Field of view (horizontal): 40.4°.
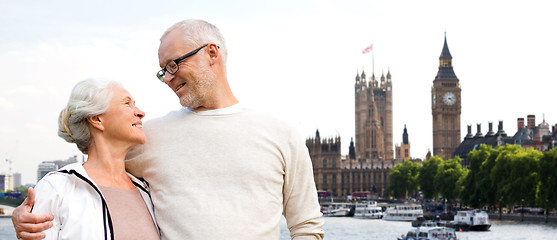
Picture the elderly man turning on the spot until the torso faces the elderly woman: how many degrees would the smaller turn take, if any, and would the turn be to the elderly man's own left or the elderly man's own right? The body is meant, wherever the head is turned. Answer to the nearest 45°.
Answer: approximately 90° to the elderly man's own right

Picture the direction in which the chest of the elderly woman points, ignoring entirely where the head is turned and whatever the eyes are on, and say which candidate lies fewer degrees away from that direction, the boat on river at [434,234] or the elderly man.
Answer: the elderly man

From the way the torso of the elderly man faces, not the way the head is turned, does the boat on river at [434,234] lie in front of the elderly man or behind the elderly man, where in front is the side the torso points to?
behind

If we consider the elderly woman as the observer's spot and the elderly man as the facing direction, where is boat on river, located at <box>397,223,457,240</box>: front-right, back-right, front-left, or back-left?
front-left

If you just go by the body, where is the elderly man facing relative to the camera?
toward the camera

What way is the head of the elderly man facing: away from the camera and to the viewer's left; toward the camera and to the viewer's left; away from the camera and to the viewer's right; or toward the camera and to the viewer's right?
toward the camera and to the viewer's left

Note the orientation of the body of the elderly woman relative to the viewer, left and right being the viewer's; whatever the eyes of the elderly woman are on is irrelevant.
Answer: facing the viewer and to the right of the viewer
